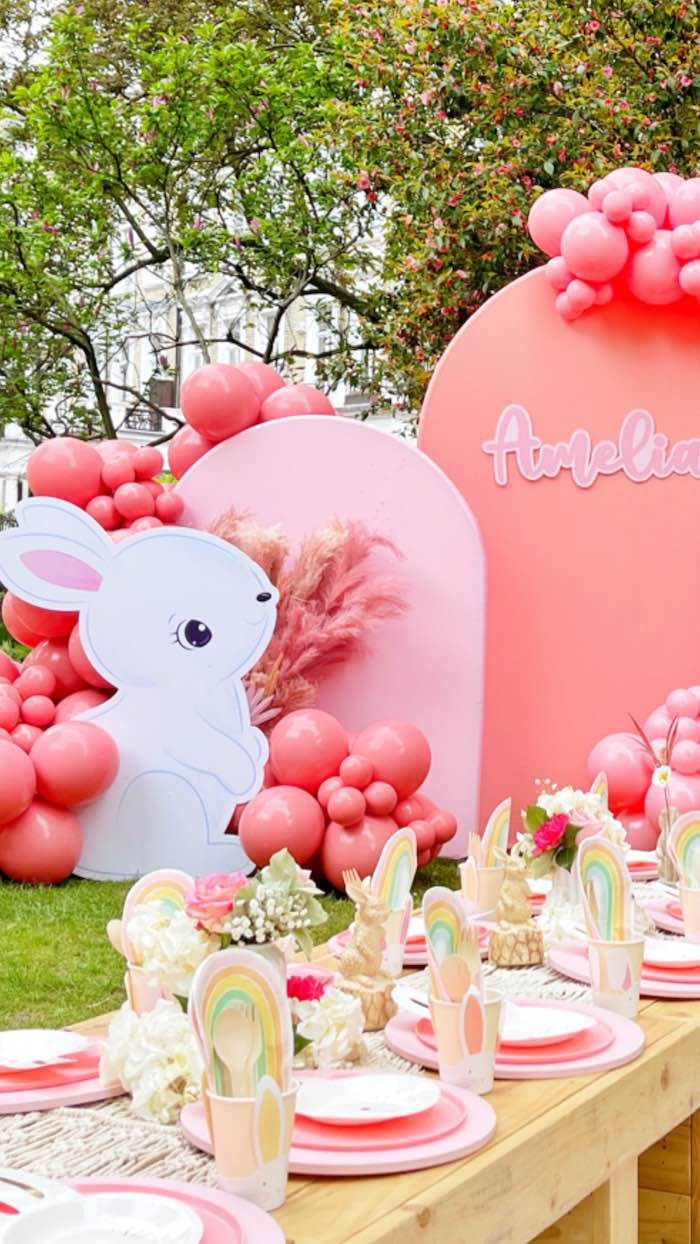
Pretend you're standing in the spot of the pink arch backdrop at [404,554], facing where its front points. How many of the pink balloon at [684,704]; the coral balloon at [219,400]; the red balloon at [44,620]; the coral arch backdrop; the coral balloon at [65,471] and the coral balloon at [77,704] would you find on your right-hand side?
4

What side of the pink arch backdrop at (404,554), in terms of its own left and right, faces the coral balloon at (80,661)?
right

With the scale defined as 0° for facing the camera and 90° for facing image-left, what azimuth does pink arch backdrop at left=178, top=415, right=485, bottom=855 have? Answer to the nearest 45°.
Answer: approximately 0°

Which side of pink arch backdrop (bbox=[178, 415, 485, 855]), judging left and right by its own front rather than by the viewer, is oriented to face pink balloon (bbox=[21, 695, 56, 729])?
right

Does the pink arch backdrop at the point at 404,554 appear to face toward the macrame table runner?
yes

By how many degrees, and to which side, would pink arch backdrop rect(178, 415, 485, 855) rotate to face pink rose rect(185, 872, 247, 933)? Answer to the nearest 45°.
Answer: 0° — it already faces it

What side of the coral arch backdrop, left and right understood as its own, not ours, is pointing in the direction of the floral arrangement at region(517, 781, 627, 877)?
front

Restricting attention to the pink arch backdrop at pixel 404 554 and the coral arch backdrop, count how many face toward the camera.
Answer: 2

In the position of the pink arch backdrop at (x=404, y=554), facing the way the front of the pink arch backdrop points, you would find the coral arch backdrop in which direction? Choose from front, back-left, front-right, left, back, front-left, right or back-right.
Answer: left

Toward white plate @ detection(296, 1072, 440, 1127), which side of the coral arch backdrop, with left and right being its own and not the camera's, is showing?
front
